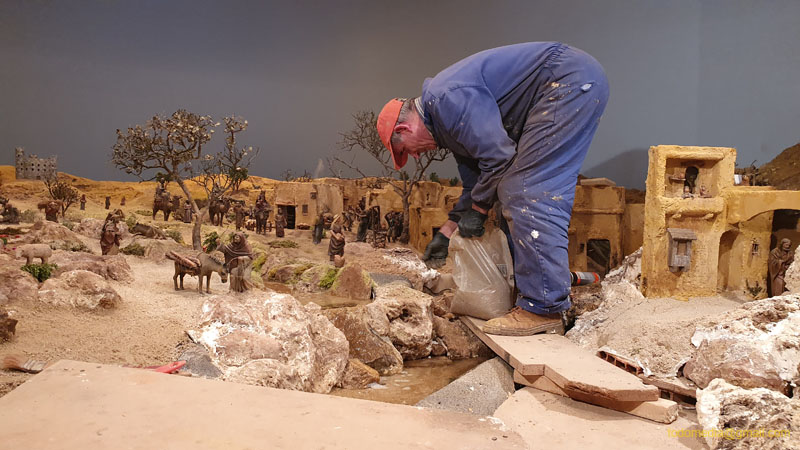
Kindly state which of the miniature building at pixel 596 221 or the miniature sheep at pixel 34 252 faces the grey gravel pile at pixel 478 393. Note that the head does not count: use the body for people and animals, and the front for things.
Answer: the miniature building

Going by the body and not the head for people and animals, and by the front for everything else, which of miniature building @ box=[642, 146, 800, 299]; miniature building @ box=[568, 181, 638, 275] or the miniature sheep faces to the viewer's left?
the miniature sheep

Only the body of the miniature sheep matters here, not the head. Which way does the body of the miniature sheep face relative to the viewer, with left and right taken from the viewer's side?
facing to the left of the viewer

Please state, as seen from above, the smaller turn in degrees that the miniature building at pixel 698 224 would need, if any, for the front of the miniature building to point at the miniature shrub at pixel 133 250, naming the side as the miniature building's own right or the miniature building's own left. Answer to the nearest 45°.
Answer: approximately 90° to the miniature building's own right

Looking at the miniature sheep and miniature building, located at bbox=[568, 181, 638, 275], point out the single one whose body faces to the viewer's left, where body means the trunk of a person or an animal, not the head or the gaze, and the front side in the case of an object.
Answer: the miniature sheep

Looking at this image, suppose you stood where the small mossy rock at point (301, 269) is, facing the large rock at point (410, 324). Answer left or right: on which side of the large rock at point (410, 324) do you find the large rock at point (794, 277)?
left

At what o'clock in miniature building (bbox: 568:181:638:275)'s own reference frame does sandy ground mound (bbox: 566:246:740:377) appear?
The sandy ground mound is roughly at 12 o'clock from the miniature building.

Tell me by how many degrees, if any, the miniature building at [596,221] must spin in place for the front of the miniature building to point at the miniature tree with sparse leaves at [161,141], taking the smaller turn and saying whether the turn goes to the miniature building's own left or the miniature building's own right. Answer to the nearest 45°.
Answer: approximately 45° to the miniature building's own right

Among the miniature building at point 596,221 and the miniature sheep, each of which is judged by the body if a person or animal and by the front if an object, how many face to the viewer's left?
1

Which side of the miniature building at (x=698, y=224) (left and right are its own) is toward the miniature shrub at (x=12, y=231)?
right

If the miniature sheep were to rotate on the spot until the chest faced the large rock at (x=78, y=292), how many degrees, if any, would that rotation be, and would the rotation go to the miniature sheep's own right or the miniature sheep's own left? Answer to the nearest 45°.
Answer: approximately 90° to the miniature sheep's own left

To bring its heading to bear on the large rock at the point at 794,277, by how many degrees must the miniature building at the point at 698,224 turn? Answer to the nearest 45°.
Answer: approximately 45° to its left

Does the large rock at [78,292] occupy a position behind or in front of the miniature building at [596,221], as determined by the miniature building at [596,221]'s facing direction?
in front

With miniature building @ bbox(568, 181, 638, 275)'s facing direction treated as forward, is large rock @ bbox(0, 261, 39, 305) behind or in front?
in front
